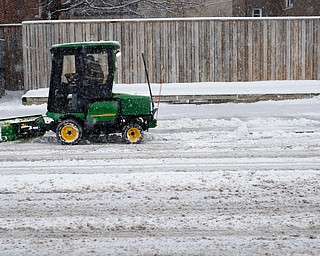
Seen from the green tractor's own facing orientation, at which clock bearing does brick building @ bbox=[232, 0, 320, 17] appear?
The brick building is roughly at 4 o'clock from the green tractor.

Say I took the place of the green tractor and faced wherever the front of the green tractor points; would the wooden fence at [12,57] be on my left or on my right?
on my right

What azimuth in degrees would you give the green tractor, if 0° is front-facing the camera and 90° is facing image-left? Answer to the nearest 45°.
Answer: approximately 90°

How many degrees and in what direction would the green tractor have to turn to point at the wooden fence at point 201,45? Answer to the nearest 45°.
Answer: approximately 135° to its right

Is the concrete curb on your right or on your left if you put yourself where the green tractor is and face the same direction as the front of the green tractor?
on your right
